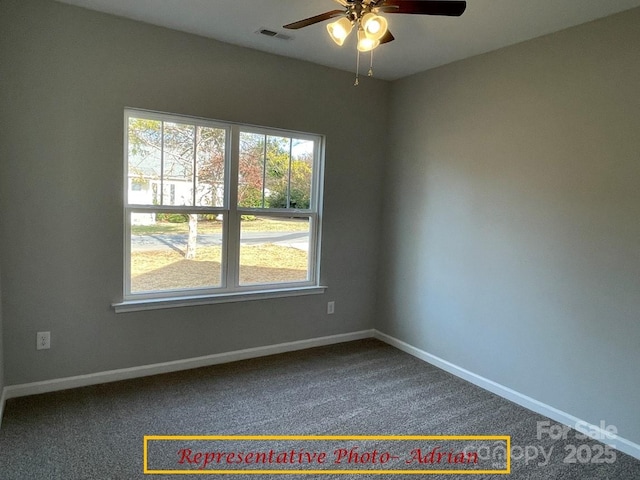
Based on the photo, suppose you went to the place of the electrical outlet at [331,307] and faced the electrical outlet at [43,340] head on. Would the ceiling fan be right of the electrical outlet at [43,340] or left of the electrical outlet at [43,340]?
left

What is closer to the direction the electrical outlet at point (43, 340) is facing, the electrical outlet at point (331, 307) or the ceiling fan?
the ceiling fan

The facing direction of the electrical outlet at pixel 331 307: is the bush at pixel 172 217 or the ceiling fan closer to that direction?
the ceiling fan

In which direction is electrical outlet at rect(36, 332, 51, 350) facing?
toward the camera

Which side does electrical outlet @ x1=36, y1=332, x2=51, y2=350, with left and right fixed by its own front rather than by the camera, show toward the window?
left

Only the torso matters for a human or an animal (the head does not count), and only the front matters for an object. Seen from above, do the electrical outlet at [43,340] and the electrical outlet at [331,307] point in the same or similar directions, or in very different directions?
same or similar directions

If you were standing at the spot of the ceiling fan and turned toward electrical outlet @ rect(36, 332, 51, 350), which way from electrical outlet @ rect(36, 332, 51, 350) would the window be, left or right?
right

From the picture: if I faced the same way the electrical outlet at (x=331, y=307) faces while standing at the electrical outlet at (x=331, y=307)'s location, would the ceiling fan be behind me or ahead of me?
ahead

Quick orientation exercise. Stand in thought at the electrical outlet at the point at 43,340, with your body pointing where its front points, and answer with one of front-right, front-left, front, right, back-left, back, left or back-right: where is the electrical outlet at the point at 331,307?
left

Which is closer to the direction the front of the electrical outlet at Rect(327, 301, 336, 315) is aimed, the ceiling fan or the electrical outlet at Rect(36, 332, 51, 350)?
the ceiling fan

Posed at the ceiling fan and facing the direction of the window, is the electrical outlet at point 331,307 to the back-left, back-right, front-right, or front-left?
front-right

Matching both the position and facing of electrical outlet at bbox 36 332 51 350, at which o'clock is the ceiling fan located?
The ceiling fan is roughly at 11 o'clock from the electrical outlet.
